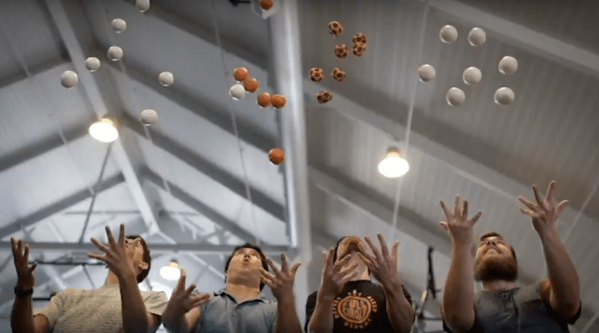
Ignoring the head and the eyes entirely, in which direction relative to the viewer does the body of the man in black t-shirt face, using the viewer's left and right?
facing the viewer

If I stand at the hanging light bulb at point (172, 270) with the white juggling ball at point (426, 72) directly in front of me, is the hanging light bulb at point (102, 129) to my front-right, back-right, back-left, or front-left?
front-right

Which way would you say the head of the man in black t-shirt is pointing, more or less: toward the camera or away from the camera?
toward the camera

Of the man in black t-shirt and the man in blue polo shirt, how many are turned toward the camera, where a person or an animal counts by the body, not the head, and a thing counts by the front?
2

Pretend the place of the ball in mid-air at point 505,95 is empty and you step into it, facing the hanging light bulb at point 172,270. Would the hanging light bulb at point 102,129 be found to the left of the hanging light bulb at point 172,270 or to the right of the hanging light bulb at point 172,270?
left

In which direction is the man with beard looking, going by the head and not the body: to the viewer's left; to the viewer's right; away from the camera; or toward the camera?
toward the camera

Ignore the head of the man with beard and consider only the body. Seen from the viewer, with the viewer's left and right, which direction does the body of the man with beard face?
facing the viewer and to the left of the viewer

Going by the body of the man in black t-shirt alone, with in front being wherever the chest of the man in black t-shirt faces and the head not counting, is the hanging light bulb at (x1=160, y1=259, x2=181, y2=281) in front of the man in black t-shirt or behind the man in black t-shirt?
behind
